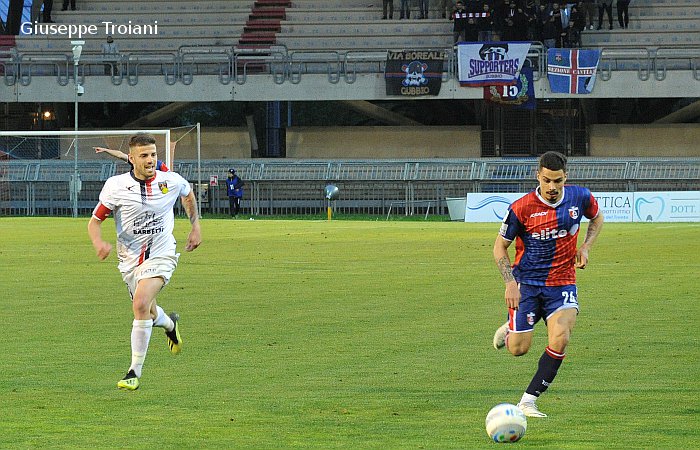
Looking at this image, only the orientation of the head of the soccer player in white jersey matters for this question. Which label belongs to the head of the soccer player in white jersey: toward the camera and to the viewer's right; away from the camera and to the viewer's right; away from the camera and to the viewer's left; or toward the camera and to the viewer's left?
toward the camera and to the viewer's right

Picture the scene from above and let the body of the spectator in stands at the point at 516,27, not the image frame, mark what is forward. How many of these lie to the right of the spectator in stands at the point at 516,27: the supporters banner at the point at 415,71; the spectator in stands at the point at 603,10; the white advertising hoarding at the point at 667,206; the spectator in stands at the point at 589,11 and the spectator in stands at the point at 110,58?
2

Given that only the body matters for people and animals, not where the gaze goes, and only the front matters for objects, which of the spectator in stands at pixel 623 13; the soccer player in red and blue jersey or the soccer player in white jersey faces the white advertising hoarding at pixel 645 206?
the spectator in stands

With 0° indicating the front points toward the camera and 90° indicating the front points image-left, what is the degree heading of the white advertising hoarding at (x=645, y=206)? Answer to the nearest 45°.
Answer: approximately 0°

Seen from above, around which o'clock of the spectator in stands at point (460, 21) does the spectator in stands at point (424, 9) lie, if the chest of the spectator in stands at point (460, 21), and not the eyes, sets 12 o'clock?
the spectator in stands at point (424, 9) is roughly at 5 o'clock from the spectator in stands at point (460, 21).

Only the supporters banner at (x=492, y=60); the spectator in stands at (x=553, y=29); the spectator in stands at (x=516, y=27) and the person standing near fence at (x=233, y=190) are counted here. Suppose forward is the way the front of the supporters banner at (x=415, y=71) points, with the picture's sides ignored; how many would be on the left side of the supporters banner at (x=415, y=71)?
3

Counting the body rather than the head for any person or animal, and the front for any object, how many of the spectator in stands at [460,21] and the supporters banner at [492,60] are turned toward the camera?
2

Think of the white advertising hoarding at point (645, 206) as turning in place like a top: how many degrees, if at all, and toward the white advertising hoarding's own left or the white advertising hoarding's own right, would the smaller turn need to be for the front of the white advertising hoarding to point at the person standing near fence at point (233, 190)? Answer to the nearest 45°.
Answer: approximately 90° to the white advertising hoarding's own right

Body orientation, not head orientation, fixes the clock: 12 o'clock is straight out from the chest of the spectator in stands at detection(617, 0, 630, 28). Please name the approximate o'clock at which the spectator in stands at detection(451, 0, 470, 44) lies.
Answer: the spectator in stands at detection(451, 0, 470, 44) is roughly at 2 o'clock from the spectator in stands at detection(617, 0, 630, 28).

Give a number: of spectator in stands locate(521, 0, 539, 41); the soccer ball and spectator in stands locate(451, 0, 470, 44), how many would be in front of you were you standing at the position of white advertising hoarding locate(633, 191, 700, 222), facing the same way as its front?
1
